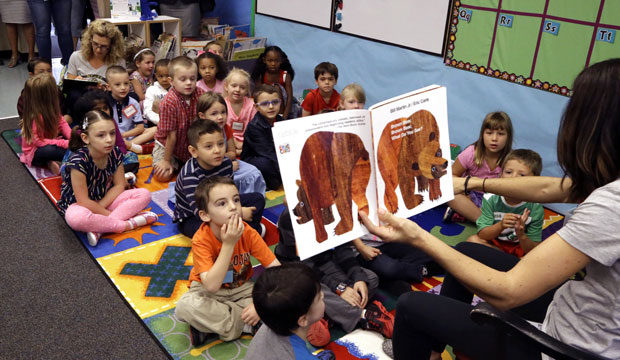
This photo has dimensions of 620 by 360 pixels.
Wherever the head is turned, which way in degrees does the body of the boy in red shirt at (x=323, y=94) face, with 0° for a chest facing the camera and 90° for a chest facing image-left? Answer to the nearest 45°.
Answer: approximately 0°

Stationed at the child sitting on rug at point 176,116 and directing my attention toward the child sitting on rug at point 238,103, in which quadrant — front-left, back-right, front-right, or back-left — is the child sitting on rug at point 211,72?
front-left

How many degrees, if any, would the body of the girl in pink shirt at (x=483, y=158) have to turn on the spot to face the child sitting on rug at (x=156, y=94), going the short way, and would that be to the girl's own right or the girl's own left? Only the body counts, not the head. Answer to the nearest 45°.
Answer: approximately 90° to the girl's own right

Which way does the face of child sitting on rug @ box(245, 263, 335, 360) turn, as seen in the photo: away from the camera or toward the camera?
away from the camera

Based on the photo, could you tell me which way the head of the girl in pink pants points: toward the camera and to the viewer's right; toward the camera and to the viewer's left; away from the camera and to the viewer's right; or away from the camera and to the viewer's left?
toward the camera and to the viewer's right

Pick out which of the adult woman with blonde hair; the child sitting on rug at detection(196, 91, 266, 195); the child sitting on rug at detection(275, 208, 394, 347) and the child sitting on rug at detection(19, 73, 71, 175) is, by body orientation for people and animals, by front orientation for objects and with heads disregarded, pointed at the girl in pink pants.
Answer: the adult woman with blonde hair

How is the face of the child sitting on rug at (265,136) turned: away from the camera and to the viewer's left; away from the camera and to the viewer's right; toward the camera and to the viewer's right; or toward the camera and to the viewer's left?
toward the camera and to the viewer's right

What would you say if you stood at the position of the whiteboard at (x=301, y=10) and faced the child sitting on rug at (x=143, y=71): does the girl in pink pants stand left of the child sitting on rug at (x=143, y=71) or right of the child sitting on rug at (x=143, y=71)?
left

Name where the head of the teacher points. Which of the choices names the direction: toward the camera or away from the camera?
away from the camera

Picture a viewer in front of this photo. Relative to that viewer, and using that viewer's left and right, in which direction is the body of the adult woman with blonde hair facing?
facing the viewer

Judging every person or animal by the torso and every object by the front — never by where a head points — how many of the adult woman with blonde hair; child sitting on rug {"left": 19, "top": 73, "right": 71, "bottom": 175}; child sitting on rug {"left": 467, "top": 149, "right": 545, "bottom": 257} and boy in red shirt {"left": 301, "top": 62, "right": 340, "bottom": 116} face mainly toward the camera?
3

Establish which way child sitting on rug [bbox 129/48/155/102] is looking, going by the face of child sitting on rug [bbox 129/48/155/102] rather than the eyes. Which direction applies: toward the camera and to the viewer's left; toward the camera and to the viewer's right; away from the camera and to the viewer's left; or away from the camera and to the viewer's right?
toward the camera and to the viewer's right

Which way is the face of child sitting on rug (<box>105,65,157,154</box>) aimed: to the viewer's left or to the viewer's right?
to the viewer's right

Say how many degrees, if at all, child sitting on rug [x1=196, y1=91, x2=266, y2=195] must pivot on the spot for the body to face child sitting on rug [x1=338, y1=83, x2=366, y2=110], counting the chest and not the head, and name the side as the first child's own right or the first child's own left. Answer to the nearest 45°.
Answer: approximately 90° to the first child's own left

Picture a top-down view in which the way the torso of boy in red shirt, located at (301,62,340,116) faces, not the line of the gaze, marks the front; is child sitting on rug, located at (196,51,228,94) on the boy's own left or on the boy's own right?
on the boy's own right

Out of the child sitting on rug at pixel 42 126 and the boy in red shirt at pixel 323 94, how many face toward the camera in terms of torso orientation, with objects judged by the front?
1
